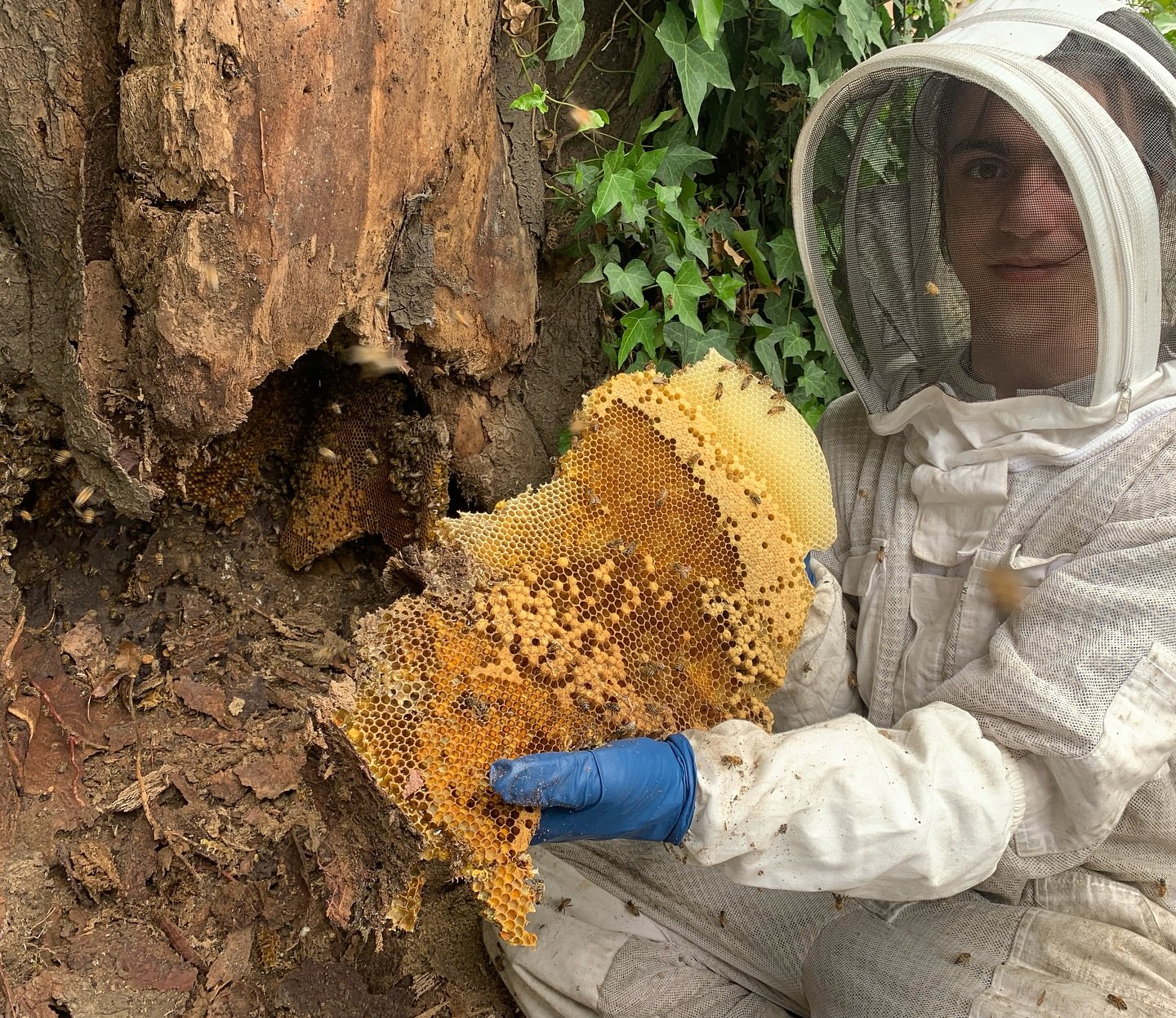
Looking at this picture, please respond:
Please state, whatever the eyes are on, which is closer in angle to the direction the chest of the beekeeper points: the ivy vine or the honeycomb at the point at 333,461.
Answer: the honeycomb

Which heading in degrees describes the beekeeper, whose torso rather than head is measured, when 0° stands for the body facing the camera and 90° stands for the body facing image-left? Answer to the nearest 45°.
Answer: approximately 45°

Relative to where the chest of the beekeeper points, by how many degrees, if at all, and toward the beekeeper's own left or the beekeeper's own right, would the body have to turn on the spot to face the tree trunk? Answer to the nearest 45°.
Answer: approximately 45° to the beekeeper's own right

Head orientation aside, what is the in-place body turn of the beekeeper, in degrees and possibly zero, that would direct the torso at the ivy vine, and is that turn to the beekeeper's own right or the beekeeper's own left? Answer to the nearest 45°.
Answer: approximately 90° to the beekeeper's own right

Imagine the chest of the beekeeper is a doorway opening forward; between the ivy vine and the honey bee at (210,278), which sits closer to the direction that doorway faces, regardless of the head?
the honey bee
